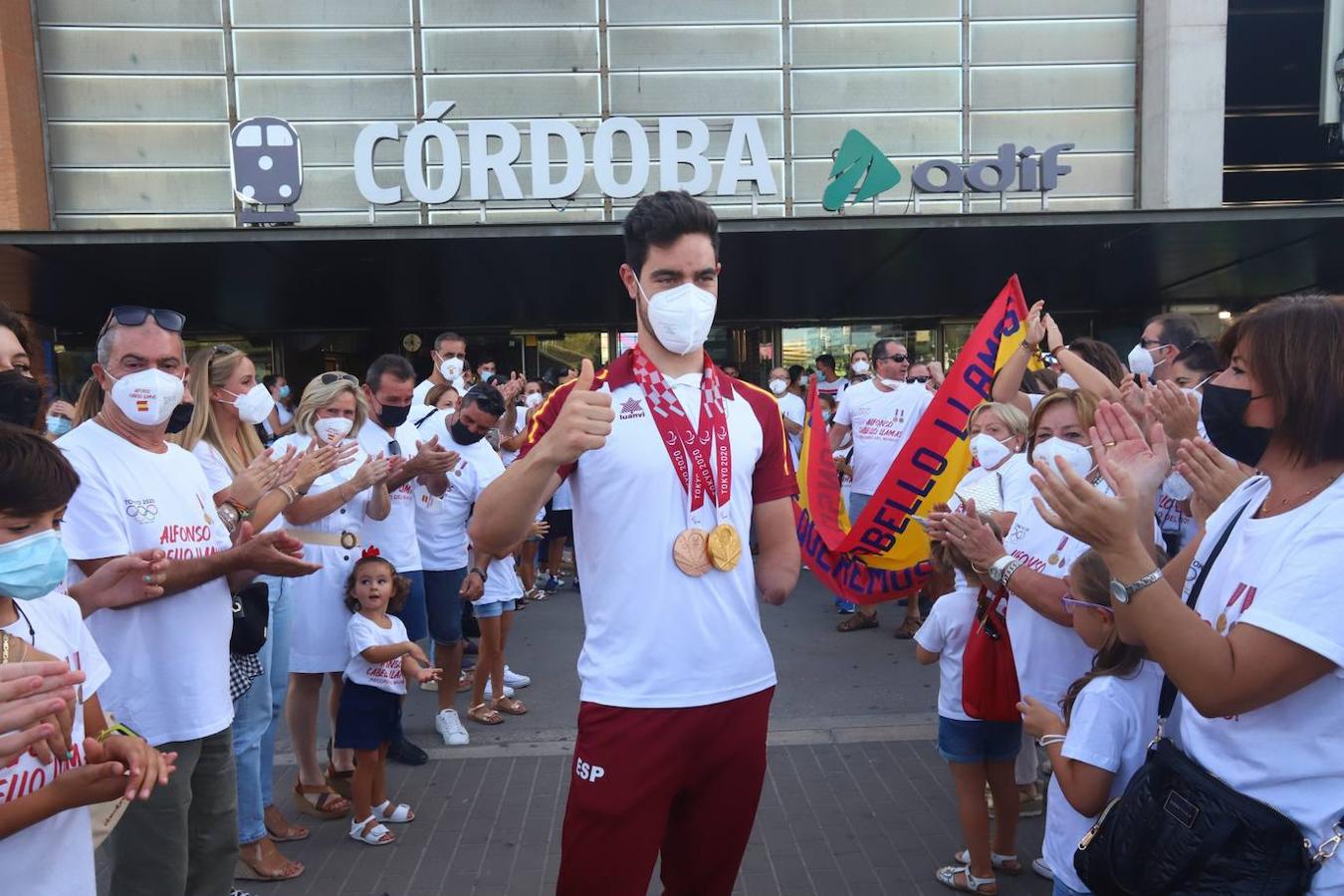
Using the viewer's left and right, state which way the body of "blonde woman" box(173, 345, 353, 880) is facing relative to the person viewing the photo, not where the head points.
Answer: facing to the right of the viewer

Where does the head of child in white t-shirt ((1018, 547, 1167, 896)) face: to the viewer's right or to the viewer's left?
to the viewer's left

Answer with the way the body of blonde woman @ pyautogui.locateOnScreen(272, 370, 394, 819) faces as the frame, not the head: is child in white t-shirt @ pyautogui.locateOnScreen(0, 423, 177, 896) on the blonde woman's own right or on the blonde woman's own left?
on the blonde woman's own right

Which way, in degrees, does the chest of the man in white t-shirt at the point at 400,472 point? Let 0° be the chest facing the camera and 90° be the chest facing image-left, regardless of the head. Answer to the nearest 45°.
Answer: approximately 315°

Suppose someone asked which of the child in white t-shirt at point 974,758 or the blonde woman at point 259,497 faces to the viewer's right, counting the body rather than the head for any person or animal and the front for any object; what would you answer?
the blonde woman

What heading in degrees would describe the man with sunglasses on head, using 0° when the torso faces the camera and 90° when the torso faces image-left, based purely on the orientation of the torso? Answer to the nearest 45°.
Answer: approximately 315°

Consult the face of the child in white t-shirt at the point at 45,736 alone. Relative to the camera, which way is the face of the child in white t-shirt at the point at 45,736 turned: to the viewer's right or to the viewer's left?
to the viewer's right

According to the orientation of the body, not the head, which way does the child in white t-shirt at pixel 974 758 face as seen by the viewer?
to the viewer's left
